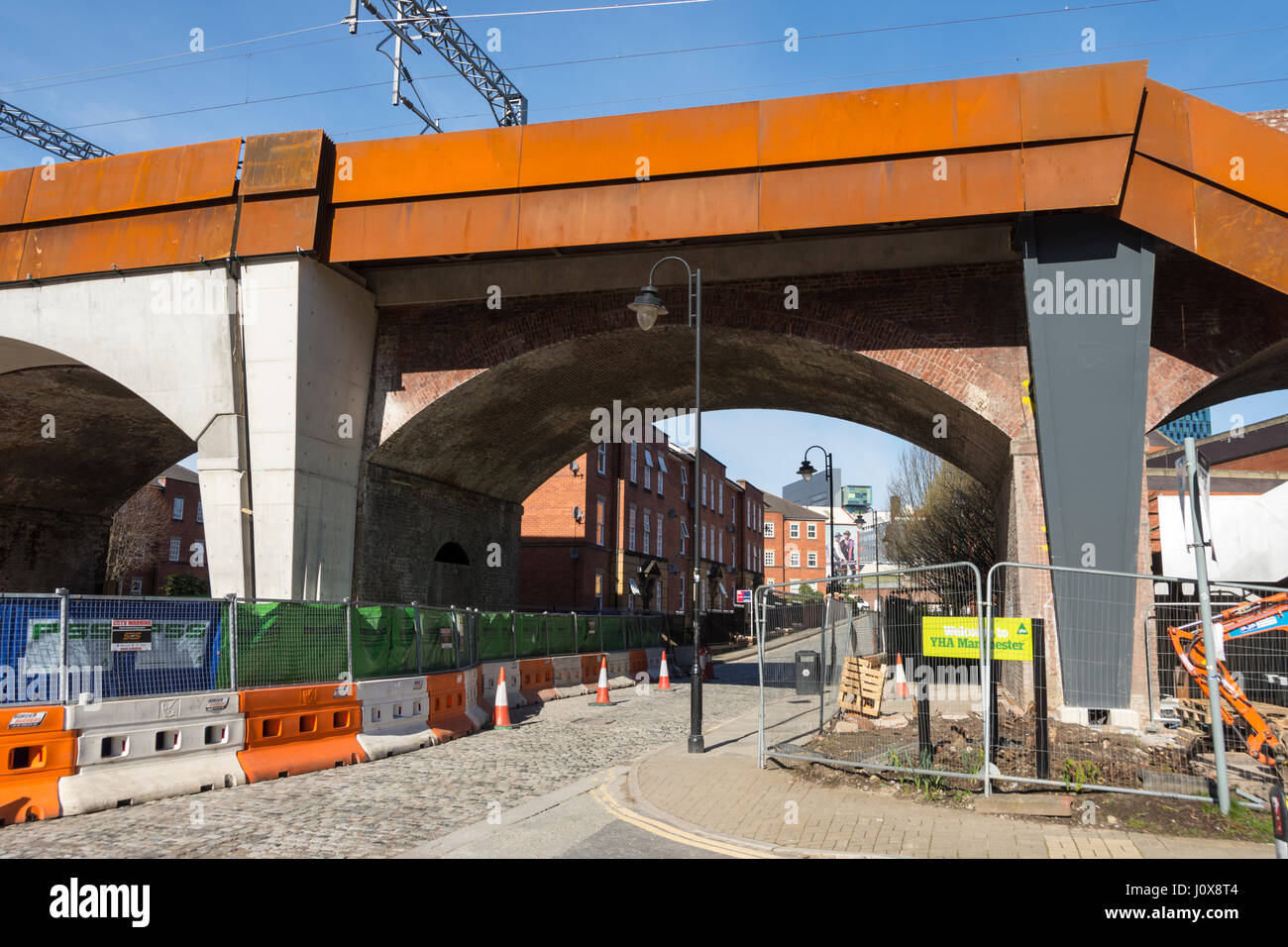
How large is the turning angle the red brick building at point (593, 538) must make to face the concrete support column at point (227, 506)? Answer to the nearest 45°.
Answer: approximately 45° to its right

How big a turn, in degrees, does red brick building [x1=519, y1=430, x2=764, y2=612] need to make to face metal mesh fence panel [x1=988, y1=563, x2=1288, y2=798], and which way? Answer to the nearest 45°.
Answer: approximately 45° to its right

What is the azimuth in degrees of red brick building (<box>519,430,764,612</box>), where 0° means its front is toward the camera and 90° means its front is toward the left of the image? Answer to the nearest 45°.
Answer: approximately 315°

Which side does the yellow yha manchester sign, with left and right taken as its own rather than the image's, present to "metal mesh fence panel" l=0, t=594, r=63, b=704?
right

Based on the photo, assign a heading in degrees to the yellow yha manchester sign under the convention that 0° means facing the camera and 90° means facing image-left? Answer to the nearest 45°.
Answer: approximately 0°

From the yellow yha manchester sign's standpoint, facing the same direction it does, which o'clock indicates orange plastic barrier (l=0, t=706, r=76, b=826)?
The orange plastic barrier is roughly at 2 o'clock from the yellow yha manchester sign.
